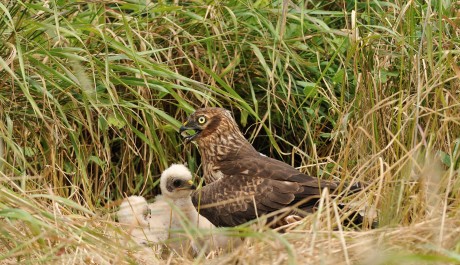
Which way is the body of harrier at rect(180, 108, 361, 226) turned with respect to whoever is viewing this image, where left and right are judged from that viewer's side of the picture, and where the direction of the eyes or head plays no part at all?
facing to the left of the viewer
